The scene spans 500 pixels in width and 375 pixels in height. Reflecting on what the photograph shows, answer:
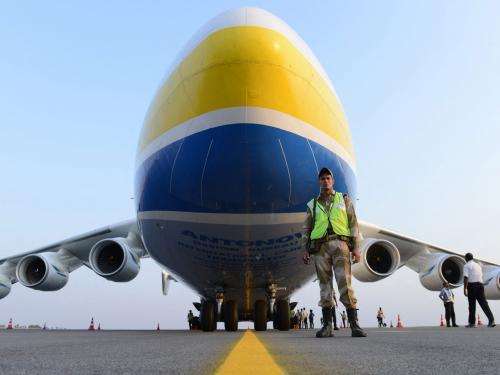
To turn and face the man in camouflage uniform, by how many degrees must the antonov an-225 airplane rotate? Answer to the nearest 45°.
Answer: approximately 45° to its left

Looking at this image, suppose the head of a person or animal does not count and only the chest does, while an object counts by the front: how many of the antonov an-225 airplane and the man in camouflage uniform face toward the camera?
2

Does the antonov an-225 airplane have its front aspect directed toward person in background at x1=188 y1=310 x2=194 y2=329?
no

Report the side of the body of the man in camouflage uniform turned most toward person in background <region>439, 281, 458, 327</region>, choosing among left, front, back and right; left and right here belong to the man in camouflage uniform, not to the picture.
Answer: back

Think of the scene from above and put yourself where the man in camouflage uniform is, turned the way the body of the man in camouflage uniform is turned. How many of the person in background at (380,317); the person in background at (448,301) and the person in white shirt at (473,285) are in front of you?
0

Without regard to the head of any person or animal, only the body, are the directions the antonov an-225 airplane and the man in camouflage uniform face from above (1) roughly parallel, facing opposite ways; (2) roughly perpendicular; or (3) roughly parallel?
roughly parallel

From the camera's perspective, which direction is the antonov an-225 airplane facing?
toward the camera

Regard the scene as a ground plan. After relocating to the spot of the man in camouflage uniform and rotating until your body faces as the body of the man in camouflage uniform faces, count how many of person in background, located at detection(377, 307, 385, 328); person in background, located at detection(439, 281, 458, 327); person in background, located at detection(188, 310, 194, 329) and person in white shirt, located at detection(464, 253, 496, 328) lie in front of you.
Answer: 0

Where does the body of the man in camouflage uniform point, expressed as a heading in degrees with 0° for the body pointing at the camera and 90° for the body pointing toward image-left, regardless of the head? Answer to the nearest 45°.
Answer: approximately 0°

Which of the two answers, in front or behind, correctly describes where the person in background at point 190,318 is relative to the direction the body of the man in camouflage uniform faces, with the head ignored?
behind

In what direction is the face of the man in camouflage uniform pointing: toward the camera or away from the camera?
toward the camera

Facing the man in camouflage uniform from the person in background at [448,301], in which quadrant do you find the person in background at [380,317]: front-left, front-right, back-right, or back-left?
back-right
